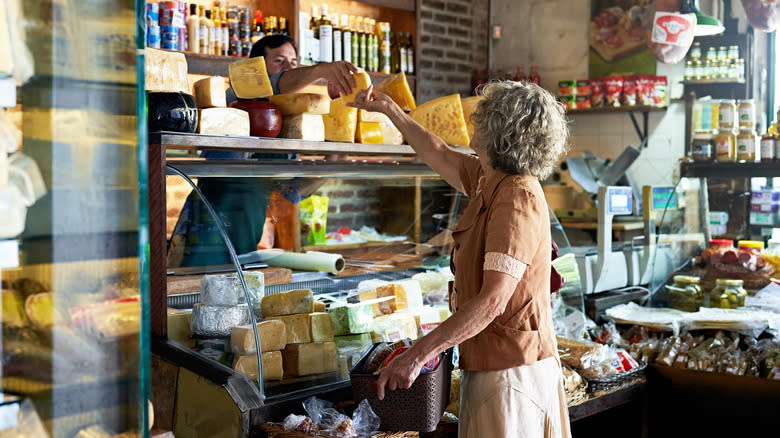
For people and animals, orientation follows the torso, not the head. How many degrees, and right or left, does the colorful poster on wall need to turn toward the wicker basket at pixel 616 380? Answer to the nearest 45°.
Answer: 0° — it already faces it

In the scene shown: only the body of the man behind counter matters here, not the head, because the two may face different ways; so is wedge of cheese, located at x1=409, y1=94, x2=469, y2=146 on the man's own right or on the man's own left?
on the man's own left

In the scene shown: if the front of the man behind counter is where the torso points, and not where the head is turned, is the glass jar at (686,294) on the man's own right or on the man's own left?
on the man's own left

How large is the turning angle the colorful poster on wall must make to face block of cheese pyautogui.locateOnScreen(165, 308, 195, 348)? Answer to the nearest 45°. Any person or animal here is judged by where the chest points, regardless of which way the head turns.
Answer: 0° — it already faces it

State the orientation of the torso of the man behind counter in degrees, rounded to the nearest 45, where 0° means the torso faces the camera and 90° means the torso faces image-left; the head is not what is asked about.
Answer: approximately 315°

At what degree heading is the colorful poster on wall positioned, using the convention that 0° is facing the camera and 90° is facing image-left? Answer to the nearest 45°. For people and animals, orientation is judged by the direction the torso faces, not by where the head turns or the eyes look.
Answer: approximately 0°

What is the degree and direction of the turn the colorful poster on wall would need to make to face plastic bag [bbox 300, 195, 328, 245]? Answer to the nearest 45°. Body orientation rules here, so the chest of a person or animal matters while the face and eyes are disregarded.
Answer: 0° — it already faces it

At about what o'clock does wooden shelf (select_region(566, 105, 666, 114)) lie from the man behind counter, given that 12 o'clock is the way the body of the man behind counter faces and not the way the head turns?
The wooden shelf is roughly at 9 o'clock from the man behind counter.

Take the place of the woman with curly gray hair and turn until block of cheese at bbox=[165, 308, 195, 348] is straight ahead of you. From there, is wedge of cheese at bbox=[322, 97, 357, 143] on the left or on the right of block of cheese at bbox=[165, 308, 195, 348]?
right

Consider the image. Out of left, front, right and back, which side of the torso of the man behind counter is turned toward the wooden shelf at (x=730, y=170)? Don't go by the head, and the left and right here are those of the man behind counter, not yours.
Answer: left
